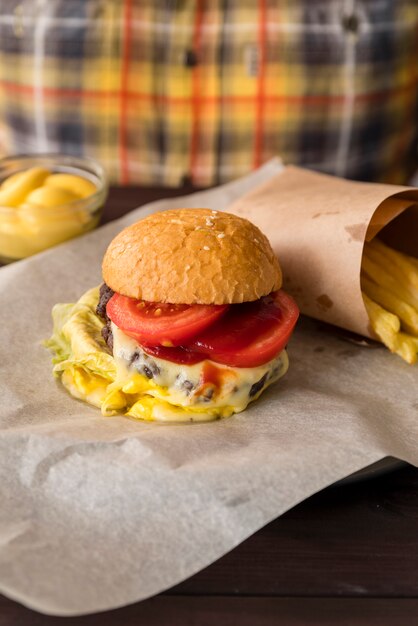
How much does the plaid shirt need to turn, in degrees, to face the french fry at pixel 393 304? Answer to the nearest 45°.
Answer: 0° — it already faces it

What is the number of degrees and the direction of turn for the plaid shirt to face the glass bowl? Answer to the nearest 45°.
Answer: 0° — it already faces it

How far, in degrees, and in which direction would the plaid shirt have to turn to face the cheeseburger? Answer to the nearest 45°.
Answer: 0° — it already faces it

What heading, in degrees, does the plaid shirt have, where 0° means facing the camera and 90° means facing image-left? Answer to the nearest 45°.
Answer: approximately 0°

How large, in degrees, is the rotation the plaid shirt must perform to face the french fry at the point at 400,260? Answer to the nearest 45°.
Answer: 0° — it already faces it

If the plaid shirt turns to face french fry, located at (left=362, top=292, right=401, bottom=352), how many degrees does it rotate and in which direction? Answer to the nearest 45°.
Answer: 0° — it already faces it

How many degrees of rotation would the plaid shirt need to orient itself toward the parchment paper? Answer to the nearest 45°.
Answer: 0° — it already faces it

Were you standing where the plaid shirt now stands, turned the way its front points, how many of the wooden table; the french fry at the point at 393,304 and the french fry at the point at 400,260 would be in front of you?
3

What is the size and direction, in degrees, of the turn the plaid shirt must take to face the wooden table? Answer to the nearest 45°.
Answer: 0° — it already faces it
